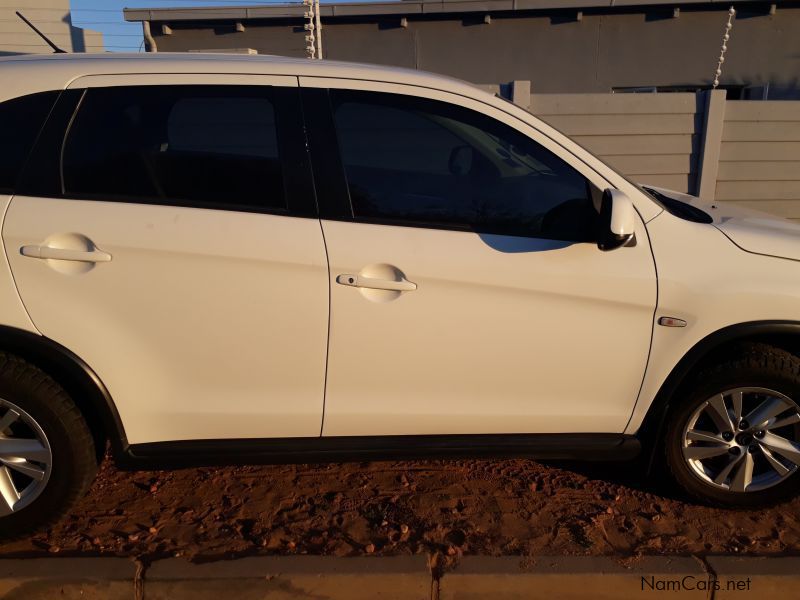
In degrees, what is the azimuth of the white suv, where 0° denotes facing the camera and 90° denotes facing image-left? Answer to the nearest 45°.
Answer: approximately 270°

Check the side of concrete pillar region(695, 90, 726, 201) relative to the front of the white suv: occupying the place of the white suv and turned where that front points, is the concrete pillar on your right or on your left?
on your left

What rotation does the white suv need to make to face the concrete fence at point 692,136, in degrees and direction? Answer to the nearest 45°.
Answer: approximately 45° to its left
